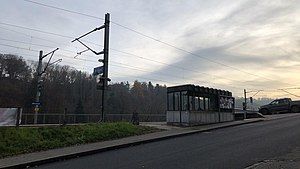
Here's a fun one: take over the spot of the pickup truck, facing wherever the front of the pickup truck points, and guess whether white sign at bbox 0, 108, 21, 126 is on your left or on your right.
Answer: on your left

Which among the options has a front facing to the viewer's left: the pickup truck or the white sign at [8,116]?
the pickup truck

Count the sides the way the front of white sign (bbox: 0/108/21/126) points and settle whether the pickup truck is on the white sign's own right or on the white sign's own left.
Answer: on the white sign's own left

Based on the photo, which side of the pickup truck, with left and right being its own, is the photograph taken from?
left
